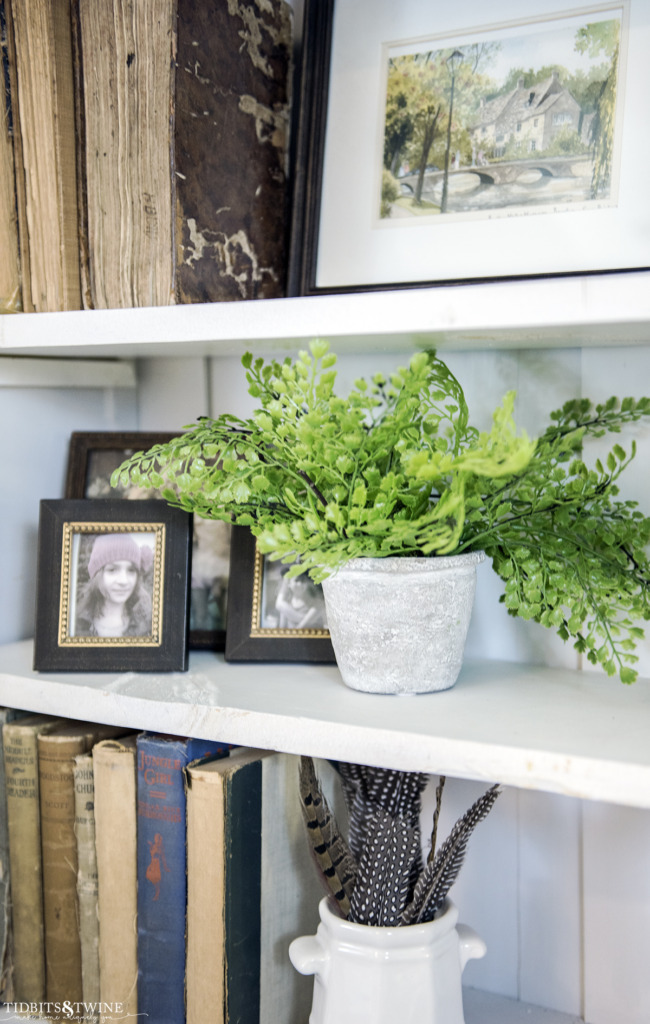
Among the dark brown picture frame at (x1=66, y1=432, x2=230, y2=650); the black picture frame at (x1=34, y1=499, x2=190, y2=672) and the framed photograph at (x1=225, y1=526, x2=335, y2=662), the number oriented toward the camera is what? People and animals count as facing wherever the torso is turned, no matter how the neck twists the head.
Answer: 3

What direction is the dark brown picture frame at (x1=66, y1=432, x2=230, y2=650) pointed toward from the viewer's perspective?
toward the camera

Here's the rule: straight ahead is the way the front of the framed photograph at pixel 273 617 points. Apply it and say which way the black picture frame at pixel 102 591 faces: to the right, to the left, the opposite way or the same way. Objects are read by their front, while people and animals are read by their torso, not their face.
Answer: the same way

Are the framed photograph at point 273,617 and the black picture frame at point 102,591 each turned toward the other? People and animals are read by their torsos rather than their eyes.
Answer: no

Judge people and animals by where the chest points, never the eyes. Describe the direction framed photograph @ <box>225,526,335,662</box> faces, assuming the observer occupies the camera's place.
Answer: facing the viewer

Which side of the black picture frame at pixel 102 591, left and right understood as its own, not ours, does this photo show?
front
